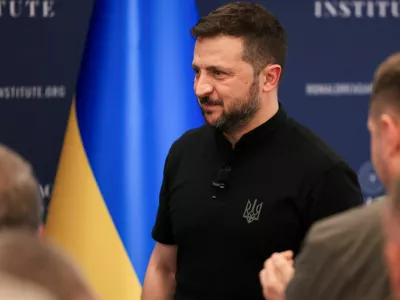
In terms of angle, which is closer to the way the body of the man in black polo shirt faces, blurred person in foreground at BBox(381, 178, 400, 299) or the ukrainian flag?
the blurred person in foreground

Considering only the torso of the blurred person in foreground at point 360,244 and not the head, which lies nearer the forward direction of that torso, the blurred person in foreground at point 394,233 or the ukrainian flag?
the ukrainian flag

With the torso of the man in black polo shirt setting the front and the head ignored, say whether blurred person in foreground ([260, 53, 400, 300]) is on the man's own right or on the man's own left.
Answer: on the man's own left

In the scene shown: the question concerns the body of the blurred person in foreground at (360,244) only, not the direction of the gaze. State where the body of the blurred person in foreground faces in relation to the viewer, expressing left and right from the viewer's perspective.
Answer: facing away from the viewer and to the left of the viewer

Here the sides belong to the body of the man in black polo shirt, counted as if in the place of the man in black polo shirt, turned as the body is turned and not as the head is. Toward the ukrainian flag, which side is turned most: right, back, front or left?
right

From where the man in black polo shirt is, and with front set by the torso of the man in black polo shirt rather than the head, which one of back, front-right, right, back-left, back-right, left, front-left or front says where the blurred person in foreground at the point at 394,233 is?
front-left

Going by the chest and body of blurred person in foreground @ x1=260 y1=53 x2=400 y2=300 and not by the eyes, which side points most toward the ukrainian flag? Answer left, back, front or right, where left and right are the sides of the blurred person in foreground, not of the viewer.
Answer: front

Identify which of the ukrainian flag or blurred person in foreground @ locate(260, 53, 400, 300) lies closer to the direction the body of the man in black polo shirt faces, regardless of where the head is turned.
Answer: the blurred person in foreground

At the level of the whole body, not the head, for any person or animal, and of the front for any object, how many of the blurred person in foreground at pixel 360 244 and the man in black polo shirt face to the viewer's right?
0

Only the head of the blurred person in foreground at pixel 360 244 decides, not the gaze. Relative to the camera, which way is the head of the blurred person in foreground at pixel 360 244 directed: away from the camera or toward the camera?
away from the camera

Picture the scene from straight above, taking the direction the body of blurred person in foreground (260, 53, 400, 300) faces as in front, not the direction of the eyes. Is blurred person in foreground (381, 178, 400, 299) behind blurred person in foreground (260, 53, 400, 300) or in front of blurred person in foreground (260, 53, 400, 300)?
behind

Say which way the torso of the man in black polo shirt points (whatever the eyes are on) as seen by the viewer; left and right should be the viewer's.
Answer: facing the viewer and to the left of the viewer

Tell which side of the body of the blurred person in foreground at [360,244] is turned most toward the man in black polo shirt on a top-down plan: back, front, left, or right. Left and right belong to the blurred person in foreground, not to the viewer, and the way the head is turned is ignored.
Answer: front
